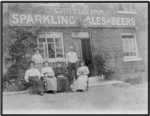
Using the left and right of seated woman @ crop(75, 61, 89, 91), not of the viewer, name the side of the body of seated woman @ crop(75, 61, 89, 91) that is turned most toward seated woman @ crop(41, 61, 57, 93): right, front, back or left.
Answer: right

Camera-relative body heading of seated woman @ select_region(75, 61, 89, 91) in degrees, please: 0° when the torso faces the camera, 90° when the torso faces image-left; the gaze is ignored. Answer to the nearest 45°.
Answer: approximately 0°

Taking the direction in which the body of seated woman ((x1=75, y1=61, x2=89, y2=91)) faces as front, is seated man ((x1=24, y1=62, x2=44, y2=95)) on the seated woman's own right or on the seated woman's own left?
on the seated woman's own right

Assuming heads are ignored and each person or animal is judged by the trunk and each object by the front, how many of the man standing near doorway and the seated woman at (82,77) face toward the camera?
2

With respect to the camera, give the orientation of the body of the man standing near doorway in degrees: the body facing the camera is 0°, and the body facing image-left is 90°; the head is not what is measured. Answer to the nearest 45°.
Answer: approximately 0°
